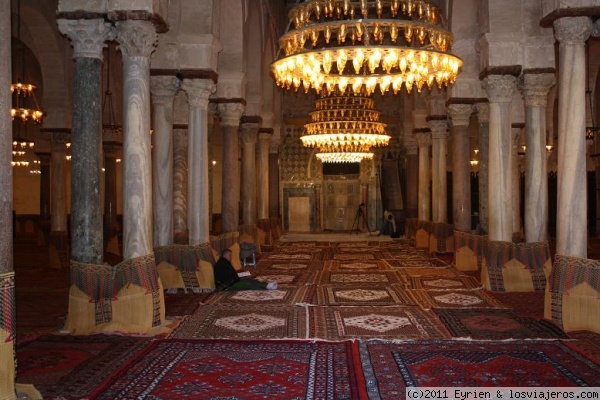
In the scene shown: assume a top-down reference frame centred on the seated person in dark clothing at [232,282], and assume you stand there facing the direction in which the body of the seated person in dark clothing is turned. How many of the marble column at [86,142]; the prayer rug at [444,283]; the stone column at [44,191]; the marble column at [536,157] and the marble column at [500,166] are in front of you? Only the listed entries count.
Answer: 3

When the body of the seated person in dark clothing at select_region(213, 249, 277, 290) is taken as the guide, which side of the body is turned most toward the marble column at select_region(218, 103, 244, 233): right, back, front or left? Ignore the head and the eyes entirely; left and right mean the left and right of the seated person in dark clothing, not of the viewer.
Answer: left

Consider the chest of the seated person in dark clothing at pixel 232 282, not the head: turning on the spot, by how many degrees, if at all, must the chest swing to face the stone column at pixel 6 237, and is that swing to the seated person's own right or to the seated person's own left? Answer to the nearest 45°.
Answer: approximately 90° to the seated person's own right

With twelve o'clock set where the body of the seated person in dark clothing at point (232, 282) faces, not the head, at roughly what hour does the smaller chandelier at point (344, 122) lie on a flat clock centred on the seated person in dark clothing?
The smaller chandelier is roughly at 10 o'clock from the seated person in dark clothing.

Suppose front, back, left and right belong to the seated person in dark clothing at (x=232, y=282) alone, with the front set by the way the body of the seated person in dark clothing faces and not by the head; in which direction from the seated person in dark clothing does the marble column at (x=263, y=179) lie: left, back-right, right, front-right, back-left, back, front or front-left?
left

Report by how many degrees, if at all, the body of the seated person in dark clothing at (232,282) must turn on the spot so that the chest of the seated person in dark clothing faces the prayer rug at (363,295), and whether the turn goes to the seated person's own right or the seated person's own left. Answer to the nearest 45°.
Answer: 0° — they already face it

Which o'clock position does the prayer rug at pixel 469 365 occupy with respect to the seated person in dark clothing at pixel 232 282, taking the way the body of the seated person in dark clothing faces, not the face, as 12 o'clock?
The prayer rug is roughly at 2 o'clock from the seated person in dark clothing.

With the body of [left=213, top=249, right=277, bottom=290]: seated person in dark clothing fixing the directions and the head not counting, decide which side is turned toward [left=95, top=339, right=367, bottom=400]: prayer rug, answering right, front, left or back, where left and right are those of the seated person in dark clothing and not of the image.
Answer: right

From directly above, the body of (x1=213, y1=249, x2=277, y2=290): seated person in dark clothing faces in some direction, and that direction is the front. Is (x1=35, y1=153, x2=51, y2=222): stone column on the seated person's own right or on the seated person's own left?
on the seated person's own left

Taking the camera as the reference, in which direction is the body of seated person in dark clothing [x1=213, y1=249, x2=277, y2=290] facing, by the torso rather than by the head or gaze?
to the viewer's right

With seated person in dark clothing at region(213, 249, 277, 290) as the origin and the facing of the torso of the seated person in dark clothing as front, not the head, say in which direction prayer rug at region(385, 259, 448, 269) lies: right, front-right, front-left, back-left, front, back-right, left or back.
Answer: front-left

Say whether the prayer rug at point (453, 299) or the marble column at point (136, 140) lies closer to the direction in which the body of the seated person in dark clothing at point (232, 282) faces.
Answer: the prayer rug

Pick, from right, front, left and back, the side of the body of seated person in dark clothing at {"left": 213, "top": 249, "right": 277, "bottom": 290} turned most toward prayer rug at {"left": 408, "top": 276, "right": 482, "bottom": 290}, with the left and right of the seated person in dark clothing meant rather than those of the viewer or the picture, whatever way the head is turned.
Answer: front

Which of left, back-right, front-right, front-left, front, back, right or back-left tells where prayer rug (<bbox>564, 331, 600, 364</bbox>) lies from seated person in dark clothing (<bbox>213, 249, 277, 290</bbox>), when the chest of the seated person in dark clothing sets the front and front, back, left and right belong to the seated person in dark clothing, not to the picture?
front-right

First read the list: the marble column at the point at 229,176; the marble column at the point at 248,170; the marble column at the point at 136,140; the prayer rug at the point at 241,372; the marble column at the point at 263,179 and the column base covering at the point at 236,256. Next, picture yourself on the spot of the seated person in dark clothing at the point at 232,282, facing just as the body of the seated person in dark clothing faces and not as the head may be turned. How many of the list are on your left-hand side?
4
